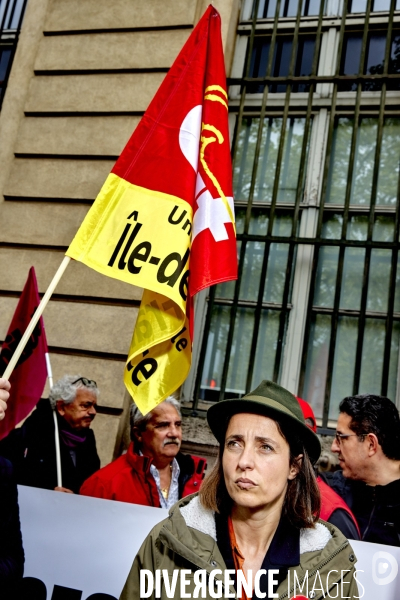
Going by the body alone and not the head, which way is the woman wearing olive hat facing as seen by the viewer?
toward the camera

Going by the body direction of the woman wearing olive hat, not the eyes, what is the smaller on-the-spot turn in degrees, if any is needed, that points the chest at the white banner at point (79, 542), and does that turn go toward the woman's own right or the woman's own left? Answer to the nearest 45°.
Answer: approximately 135° to the woman's own right

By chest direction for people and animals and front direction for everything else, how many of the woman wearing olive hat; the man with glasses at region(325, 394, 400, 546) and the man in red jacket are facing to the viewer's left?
1

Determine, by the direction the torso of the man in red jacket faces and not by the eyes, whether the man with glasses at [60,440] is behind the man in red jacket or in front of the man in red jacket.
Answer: behind

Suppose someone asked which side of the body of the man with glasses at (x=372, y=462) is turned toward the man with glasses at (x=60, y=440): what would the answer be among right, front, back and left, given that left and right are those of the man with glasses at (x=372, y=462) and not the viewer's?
front

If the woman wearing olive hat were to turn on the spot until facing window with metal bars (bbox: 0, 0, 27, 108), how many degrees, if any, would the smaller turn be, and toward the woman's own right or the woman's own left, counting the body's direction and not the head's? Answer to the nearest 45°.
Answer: approximately 135° to the woman's own right

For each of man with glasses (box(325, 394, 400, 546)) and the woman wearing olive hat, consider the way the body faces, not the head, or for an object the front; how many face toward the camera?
1

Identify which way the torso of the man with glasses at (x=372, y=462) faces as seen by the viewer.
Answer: to the viewer's left
